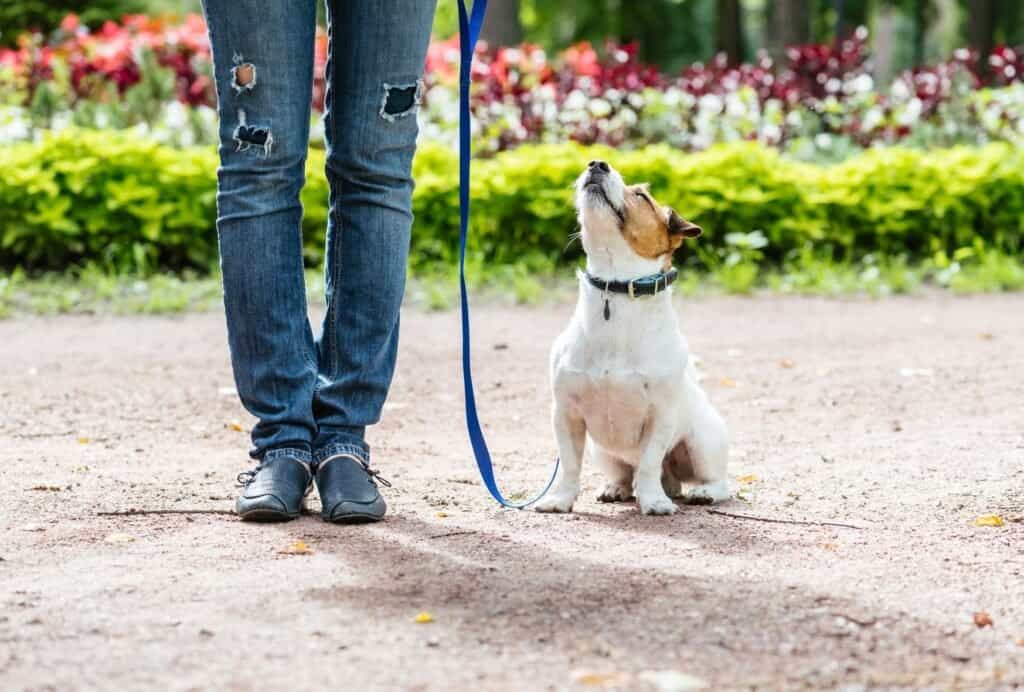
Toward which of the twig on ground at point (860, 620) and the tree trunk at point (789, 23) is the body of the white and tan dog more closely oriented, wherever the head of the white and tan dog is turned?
the twig on ground

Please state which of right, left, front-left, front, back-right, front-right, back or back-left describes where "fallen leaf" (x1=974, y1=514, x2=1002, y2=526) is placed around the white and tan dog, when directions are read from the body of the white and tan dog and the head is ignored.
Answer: back-left

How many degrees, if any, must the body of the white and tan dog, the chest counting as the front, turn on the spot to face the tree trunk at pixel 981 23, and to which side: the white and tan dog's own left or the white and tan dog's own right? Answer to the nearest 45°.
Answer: approximately 135° to the white and tan dog's own right

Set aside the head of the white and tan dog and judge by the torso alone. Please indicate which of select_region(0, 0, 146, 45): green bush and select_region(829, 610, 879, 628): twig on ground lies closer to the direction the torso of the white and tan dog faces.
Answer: the twig on ground

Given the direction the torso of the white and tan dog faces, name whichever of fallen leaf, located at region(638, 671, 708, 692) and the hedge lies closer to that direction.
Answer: the fallen leaf

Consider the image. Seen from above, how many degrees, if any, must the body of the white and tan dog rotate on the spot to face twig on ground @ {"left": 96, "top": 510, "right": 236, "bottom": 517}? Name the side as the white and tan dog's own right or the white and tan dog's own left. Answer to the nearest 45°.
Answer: approximately 45° to the white and tan dog's own right

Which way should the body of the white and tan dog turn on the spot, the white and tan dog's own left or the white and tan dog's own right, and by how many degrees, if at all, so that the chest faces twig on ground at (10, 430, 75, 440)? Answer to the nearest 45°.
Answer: approximately 90° to the white and tan dog's own right

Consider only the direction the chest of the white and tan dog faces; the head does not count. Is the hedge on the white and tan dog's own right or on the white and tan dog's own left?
on the white and tan dog's own right

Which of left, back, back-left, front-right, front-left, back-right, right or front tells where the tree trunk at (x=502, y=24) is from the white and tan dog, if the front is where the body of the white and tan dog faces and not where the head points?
back-right

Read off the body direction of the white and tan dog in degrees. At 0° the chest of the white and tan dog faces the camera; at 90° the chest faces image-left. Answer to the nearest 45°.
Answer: approximately 45°

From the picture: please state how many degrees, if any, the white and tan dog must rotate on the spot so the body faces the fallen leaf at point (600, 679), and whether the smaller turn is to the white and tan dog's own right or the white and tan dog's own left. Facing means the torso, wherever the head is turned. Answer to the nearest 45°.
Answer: approximately 45° to the white and tan dog's own left
